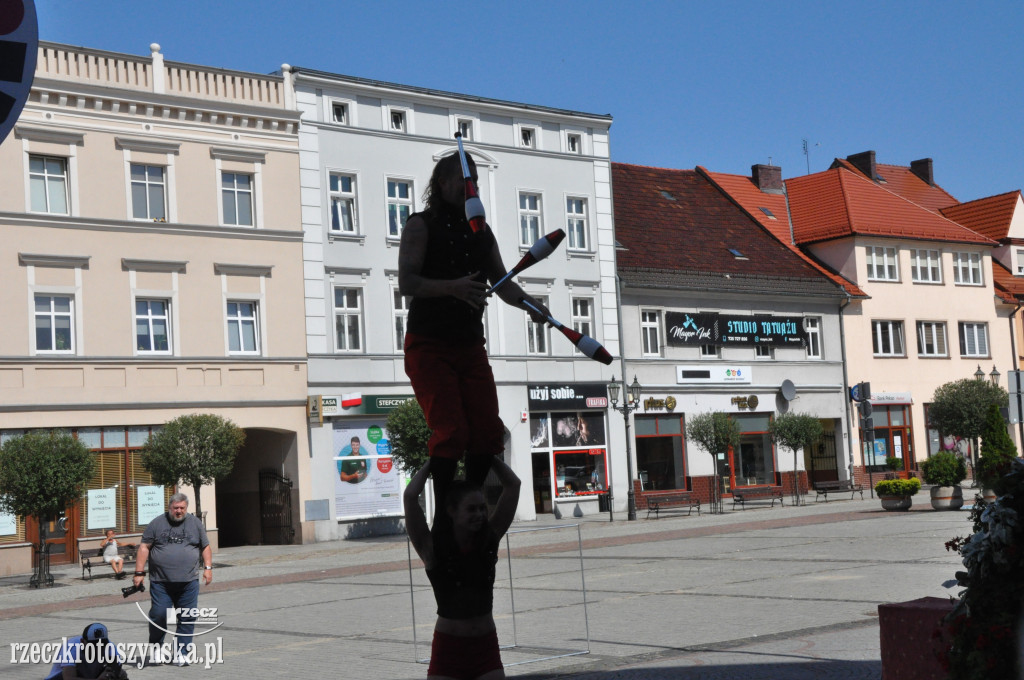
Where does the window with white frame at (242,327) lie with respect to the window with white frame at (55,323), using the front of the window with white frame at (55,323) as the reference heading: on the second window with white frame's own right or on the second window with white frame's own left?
on the second window with white frame's own left

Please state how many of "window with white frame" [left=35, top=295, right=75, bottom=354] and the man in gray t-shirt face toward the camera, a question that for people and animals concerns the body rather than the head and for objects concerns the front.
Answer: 2

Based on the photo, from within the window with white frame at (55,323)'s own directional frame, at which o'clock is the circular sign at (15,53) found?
The circular sign is roughly at 12 o'clock from the window with white frame.

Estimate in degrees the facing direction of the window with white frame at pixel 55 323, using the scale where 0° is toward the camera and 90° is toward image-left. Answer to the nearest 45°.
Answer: approximately 0°

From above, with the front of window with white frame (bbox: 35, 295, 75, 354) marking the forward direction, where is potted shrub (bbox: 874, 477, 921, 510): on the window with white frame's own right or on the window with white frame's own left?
on the window with white frame's own left

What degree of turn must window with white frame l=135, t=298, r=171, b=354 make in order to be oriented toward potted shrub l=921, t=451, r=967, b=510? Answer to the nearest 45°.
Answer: approximately 90° to its left
